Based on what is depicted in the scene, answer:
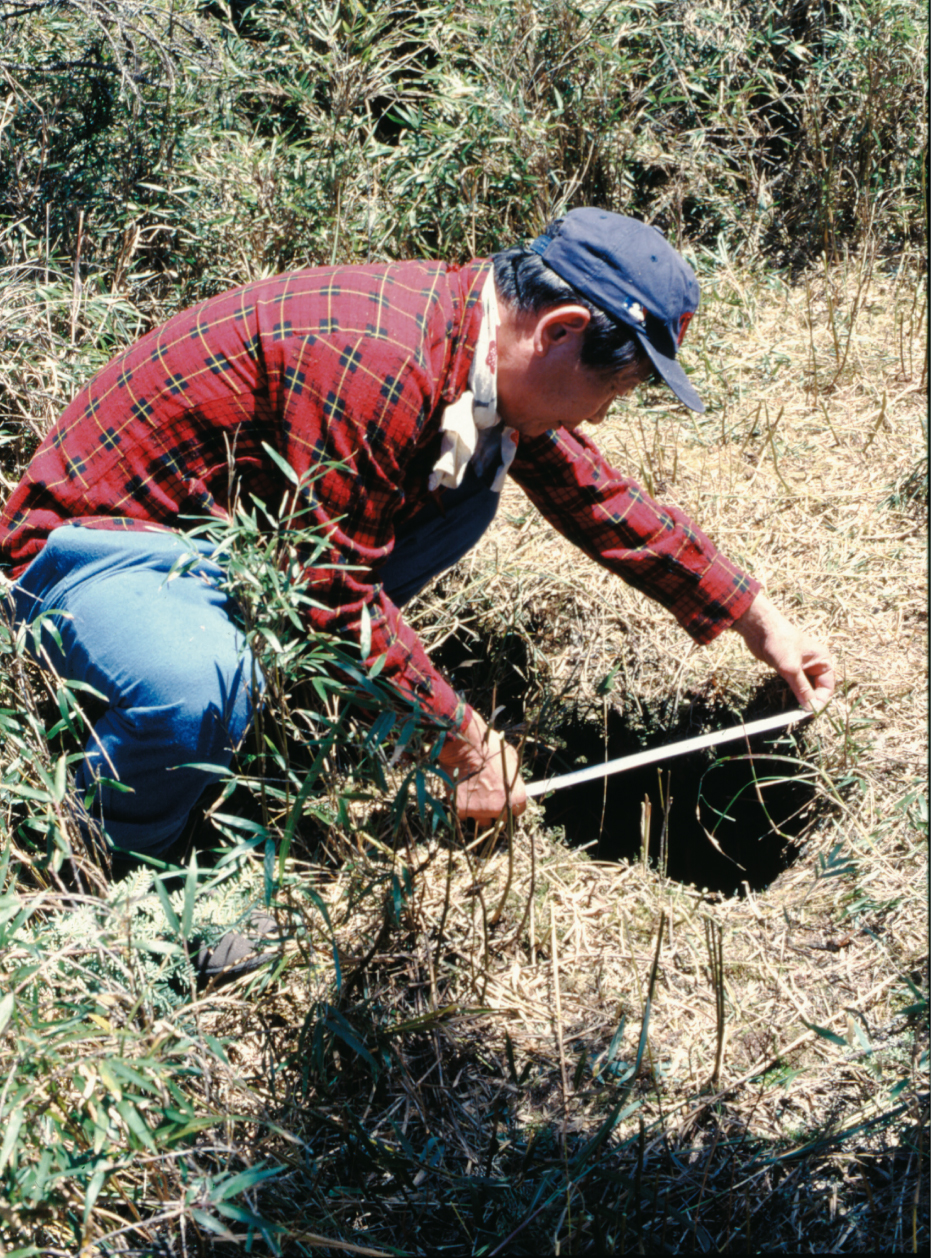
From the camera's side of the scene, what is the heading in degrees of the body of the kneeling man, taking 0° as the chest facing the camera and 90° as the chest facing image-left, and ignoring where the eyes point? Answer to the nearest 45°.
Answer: approximately 270°
